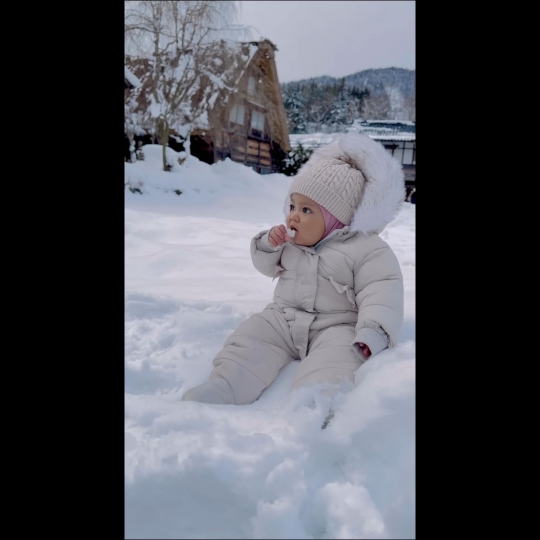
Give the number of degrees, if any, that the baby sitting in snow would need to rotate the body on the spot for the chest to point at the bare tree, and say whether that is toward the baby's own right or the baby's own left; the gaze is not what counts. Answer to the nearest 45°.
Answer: approximately 135° to the baby's own right

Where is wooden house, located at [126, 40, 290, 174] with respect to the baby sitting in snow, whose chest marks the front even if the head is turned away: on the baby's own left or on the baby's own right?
on the baby's own right

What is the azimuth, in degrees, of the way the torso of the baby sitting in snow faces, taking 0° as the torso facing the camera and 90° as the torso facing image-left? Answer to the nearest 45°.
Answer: approximately 45°
